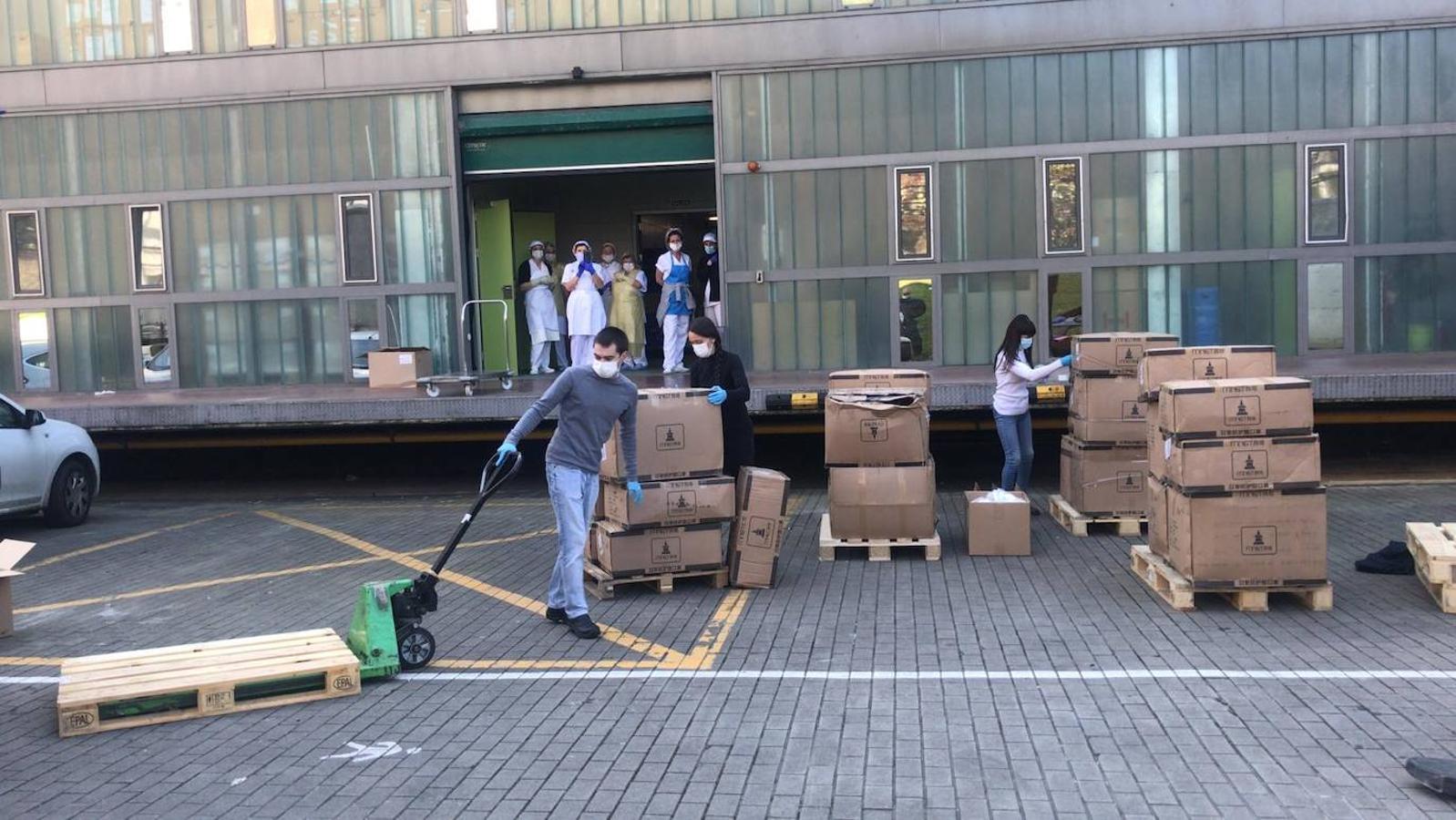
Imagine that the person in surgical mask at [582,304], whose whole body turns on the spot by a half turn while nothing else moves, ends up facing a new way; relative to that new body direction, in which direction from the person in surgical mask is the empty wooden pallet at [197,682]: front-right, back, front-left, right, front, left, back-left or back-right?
back

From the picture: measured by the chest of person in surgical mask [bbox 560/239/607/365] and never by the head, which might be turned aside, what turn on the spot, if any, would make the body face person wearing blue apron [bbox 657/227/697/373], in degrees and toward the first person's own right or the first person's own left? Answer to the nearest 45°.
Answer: approximately 90° to the first person's own left

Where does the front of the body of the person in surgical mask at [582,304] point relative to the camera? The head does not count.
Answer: toward the camera

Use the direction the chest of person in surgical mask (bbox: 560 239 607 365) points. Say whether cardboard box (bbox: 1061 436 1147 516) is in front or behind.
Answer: in front

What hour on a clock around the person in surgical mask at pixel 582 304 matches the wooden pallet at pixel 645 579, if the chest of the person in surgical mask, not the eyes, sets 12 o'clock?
The wooden pallet is roughly at 12 o'clock from the person in surgical mask.

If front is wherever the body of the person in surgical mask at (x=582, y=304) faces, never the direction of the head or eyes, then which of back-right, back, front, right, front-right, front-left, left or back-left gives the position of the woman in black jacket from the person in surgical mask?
front

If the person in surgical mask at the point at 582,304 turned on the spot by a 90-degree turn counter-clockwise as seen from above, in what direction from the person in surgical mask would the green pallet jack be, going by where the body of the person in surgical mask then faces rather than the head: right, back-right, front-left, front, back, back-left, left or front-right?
right

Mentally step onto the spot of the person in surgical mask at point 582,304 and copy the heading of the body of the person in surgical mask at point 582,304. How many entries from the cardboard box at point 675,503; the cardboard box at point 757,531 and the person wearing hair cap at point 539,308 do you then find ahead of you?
2

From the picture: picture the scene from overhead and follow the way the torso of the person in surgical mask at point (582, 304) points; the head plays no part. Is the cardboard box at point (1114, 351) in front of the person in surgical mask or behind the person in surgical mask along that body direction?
in front

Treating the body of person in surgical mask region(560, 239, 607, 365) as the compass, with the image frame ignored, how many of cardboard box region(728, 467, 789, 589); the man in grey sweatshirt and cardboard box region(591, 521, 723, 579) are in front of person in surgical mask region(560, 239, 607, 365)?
3

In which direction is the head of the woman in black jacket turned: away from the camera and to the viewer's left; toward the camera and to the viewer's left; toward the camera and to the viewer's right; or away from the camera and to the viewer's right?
toward the camera and to the viewer's left

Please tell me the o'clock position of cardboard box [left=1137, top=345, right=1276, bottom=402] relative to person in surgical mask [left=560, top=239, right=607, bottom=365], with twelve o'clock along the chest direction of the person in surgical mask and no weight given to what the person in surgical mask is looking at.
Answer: The cardboard box is roughly at 11 o'clock from the person in surgical mask.

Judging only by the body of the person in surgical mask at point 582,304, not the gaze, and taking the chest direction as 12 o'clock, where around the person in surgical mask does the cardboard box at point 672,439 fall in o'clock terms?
The cardboard box is roughly at 12 o'clock from the person in surgical mask.

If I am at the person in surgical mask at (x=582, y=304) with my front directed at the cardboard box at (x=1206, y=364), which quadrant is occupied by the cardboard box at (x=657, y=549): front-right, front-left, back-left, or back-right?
front-right

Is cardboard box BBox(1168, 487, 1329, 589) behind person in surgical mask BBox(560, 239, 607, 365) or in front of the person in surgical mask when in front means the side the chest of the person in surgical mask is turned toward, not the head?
in front
